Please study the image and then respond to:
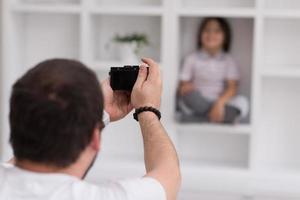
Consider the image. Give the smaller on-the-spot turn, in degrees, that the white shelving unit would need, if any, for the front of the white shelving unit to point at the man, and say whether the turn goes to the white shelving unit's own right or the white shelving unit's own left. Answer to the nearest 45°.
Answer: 0° — it already faces them

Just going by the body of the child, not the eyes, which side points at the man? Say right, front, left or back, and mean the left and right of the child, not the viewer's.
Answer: front

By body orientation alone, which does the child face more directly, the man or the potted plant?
the man

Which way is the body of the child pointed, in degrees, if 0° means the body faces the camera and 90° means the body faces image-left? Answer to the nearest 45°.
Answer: approximately 0°

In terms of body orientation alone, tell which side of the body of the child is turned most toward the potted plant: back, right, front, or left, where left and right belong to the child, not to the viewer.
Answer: right
